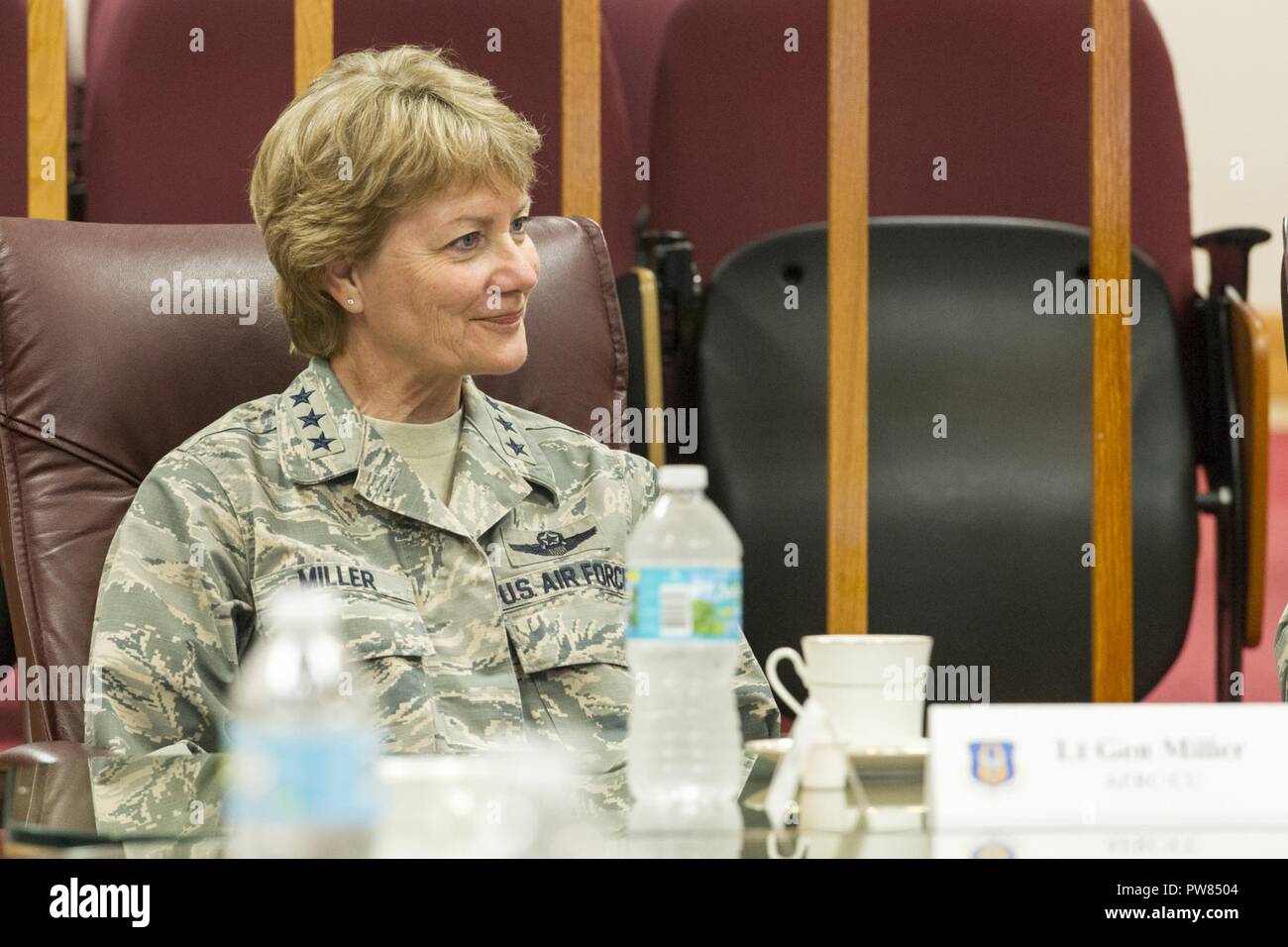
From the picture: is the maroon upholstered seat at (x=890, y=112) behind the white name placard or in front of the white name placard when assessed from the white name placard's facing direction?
behind

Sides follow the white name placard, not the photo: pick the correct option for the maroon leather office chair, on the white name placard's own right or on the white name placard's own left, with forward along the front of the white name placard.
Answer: on the white name placard's own right

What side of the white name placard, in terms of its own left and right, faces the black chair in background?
back

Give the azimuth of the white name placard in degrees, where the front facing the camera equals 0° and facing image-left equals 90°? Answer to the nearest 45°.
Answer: approximately 0°

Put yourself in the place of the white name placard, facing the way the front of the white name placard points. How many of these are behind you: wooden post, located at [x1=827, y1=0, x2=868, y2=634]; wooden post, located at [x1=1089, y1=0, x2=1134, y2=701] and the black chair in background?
3

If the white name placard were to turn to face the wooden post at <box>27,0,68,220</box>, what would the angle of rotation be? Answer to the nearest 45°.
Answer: approximately 135° to its right

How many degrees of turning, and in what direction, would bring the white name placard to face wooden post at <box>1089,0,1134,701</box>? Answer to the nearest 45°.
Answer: approximately 180°
